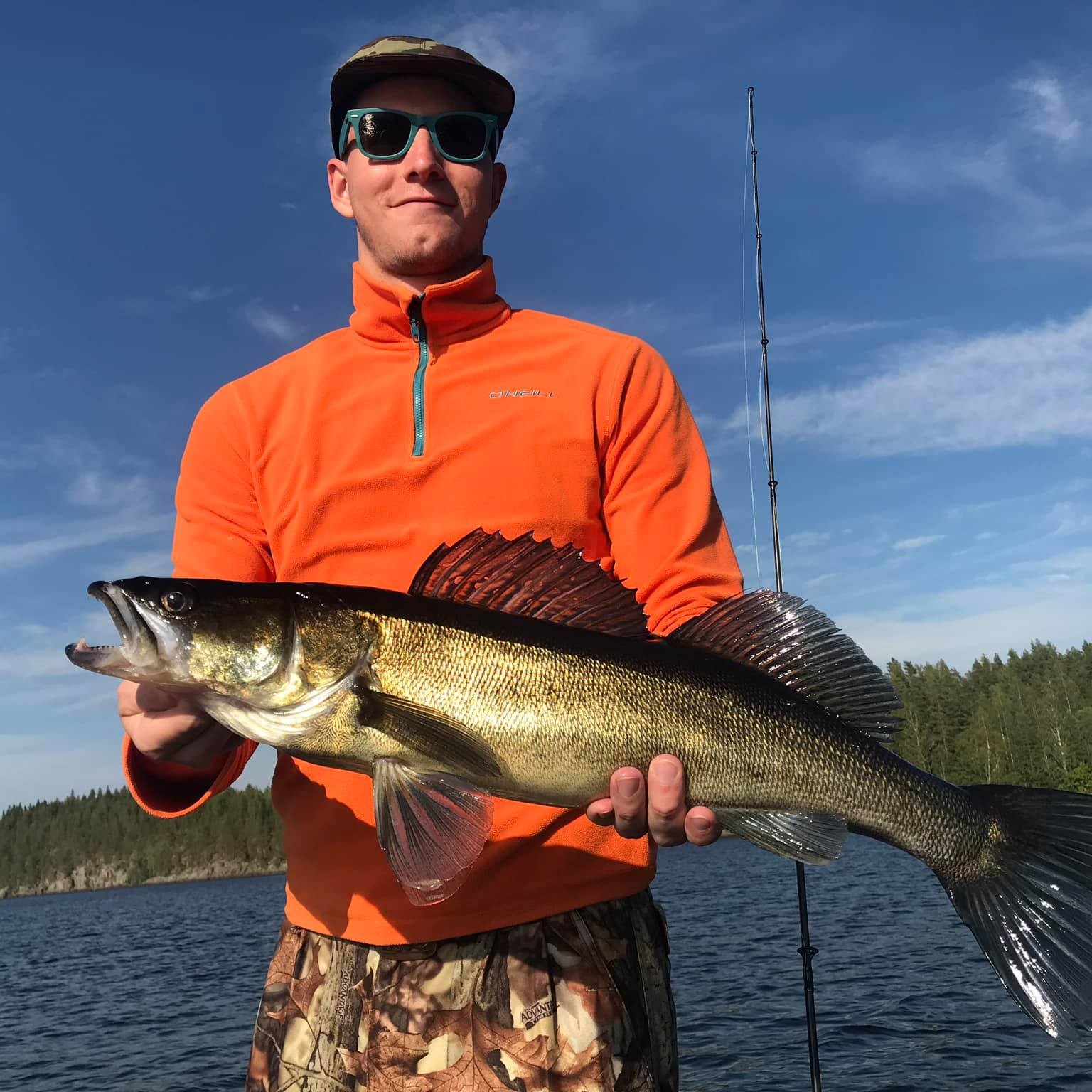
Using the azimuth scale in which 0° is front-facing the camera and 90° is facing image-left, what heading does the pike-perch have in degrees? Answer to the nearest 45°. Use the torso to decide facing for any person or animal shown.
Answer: approximately 90°

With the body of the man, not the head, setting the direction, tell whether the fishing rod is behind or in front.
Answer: behind

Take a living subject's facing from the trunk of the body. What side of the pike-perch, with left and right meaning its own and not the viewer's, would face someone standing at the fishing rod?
right
